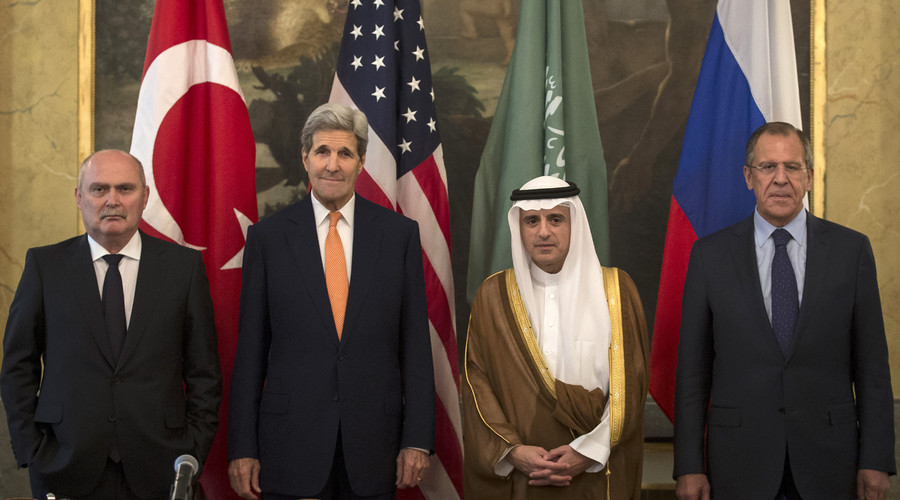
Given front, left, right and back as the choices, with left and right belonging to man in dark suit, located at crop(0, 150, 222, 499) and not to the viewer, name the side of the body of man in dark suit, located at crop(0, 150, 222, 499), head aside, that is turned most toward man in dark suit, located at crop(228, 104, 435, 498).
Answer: left

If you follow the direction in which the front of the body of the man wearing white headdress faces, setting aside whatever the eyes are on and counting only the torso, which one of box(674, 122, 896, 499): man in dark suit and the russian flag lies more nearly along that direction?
the man in dark suit

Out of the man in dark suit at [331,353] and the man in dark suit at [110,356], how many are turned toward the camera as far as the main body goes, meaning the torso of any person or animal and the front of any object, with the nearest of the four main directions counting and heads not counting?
2

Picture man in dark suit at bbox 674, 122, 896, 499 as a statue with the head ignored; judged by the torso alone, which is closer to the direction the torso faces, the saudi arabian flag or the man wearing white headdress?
the man wearing white headdress

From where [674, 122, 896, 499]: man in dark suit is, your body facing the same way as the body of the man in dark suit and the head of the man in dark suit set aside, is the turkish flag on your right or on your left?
on your right
